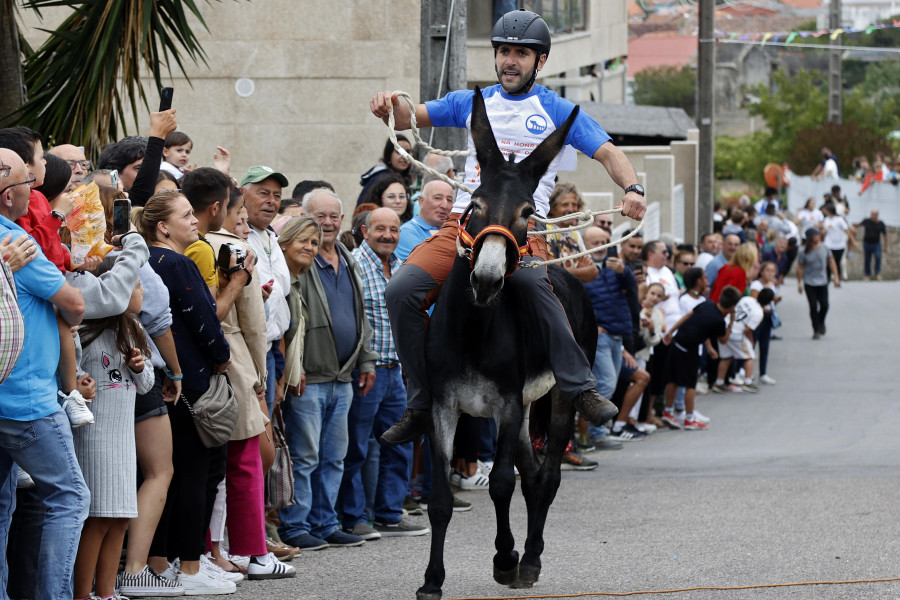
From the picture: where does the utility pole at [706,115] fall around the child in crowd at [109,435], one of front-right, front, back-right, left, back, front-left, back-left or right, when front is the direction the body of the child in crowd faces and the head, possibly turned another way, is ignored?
left

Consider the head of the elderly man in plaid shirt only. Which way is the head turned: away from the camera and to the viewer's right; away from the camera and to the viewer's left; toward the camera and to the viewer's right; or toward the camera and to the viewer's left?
toward the camera and to the viewer's right

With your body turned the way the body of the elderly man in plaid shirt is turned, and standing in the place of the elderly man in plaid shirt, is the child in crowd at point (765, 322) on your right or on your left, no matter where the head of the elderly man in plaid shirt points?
on your left

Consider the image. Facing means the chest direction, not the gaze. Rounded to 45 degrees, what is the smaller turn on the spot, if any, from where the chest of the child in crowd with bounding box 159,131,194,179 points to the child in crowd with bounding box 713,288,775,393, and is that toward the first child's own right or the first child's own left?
approximately 90° to the first child's own left

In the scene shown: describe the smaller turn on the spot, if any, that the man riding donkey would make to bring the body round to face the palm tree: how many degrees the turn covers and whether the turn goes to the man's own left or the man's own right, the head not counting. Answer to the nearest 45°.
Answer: approximately 135° to the man's own right

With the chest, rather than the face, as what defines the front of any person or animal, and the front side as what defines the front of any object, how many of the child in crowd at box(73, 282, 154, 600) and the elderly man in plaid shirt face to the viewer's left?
0

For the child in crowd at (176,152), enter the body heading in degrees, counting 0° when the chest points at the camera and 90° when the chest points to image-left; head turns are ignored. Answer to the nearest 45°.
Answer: approximately 315°

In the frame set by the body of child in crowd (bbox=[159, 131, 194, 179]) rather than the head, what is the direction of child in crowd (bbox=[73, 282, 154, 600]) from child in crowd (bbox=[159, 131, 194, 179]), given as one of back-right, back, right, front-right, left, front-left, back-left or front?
front-right

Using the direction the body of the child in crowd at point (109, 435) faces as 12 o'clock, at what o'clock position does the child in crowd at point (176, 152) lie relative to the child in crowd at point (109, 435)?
the child in crowd at point (176, 152) is roughly at 8 o'clock from the child in crowd at point (109, 435).

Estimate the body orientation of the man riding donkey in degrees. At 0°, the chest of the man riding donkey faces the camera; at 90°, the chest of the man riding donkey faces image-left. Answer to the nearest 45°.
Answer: approximately 0°
